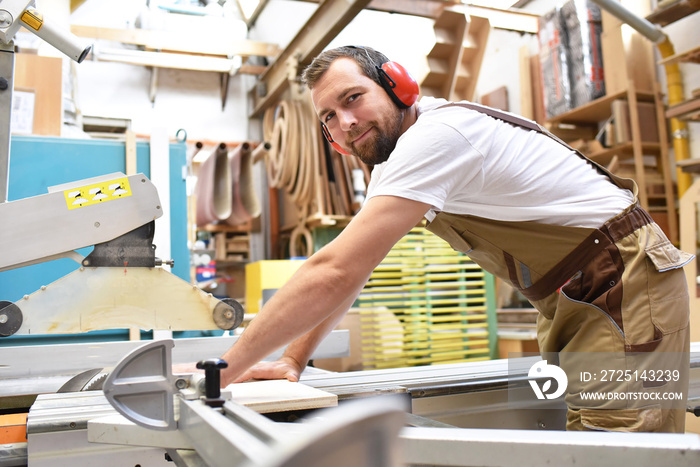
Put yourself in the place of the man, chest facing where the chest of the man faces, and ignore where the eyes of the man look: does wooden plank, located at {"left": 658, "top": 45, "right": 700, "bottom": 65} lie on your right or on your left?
on your right

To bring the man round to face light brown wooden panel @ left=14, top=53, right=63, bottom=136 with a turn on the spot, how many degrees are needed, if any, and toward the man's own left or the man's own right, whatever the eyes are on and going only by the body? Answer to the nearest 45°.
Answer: approximately 45° to the man's own right

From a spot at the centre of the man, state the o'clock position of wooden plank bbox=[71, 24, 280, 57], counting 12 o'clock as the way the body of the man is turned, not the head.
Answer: The wooden plank is roughly at 2 o'clock from the man.

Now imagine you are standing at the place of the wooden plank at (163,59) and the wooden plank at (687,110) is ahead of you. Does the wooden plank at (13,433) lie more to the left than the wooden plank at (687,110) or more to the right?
right

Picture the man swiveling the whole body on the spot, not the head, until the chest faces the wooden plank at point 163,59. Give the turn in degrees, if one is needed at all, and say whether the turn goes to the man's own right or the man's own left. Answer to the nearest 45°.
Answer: approximately 45° to the man's own right

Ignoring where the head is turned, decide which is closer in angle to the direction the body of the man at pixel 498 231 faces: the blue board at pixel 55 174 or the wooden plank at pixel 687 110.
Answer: the blue board

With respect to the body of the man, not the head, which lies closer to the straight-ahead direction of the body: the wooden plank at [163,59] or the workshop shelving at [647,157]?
the wooden plank

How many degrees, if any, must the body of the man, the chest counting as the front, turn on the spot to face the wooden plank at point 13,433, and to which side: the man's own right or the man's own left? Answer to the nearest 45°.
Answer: approximately 45° to the man's own left

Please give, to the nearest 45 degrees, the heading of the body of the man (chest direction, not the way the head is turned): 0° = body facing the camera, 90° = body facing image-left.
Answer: approximately 90°

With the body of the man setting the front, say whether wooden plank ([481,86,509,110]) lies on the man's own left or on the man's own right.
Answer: on the man's own right

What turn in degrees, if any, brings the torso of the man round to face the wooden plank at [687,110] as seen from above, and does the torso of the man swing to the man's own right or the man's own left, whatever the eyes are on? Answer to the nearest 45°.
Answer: approximately 135° to the man's own right
